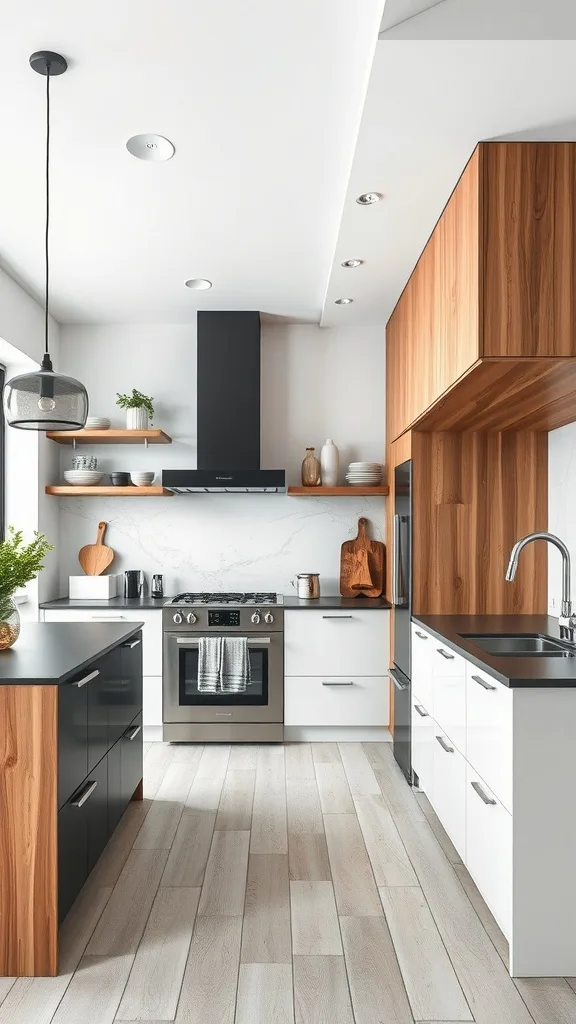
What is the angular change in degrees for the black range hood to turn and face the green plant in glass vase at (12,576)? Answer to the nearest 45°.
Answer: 0° — it already faces it

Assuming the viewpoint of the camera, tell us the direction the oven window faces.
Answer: facing the viewer

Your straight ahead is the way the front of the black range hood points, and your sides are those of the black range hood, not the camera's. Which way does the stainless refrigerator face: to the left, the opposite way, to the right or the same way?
to the right

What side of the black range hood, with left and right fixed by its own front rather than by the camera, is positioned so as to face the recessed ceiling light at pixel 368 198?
front

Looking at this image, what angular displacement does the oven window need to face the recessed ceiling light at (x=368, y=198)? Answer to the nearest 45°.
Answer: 0° — it already faces it

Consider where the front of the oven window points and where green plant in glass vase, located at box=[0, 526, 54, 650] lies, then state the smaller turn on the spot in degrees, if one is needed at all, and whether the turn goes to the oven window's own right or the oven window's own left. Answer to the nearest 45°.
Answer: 0° — it already faces it

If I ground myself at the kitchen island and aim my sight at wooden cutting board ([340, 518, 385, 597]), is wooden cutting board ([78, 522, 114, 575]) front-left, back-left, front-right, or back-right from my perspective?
front-left

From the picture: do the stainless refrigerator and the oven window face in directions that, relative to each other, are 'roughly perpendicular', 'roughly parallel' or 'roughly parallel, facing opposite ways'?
roughly perpendicular

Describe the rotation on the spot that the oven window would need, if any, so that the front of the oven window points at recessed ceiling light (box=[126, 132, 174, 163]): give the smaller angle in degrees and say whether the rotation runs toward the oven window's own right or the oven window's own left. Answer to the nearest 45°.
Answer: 0° — it already faces it

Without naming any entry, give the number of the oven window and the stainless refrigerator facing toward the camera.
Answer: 1

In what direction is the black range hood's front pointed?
toward the camera

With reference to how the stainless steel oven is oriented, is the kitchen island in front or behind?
in front

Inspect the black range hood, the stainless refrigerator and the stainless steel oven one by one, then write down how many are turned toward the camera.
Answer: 2
